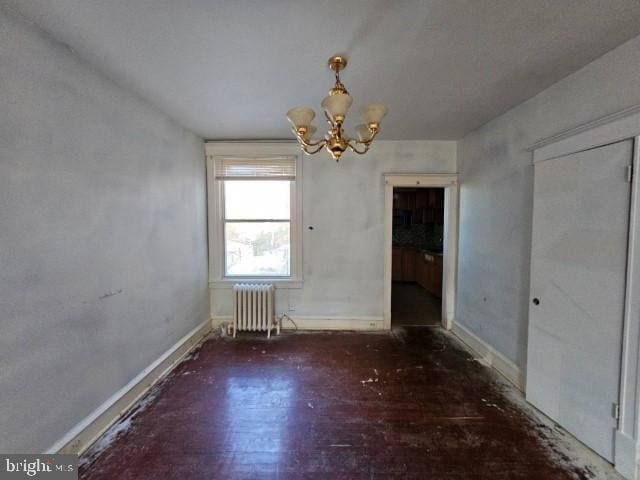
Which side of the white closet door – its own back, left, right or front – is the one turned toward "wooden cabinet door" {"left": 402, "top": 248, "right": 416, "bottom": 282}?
right

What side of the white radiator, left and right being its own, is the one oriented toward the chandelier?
front

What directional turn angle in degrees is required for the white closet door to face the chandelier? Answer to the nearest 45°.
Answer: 0° — it already faces it

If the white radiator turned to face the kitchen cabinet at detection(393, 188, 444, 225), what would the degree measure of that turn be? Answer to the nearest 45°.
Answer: approximately 135° to its left

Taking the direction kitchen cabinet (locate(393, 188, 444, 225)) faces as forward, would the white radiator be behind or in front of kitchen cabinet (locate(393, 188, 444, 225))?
in front

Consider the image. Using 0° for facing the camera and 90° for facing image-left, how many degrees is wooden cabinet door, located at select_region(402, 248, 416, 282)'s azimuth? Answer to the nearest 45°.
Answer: approximately 0°

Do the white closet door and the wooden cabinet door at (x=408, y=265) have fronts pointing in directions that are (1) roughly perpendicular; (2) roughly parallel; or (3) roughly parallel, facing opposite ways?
roughly perpendicular

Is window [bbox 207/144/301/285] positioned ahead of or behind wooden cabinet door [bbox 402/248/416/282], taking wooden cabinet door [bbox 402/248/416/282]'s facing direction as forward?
ahead

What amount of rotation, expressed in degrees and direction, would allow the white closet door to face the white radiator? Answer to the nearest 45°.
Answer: approximately 45° to its right

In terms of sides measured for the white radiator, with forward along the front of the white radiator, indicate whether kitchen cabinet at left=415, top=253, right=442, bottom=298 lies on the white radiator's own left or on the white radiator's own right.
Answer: on the white radiator's own left

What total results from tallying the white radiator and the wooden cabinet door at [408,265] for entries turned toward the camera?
2

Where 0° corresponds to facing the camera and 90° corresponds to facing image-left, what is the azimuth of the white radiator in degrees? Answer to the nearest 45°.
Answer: approximately 0°
